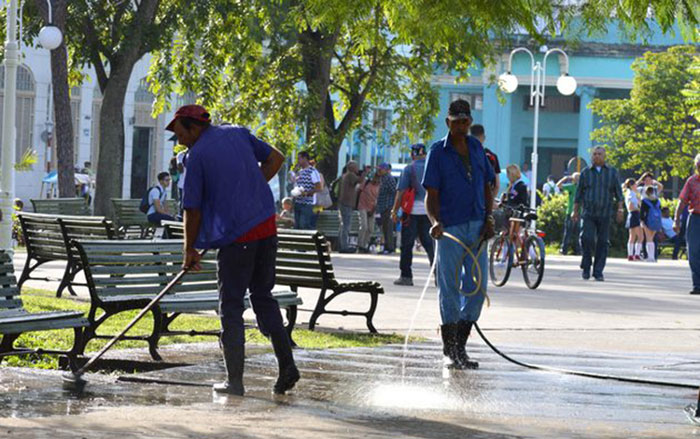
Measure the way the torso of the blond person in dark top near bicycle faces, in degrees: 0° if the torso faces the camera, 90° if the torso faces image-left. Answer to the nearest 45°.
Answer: approximately 45°

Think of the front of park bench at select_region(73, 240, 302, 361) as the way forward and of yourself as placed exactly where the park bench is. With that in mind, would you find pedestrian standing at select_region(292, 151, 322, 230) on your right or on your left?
on your left

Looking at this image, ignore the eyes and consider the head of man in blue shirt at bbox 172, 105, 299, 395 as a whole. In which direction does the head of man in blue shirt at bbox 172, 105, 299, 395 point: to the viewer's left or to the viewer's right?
to the viewer's left

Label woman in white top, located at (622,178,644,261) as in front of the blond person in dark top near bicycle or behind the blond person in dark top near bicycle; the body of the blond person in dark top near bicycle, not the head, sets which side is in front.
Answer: behind
